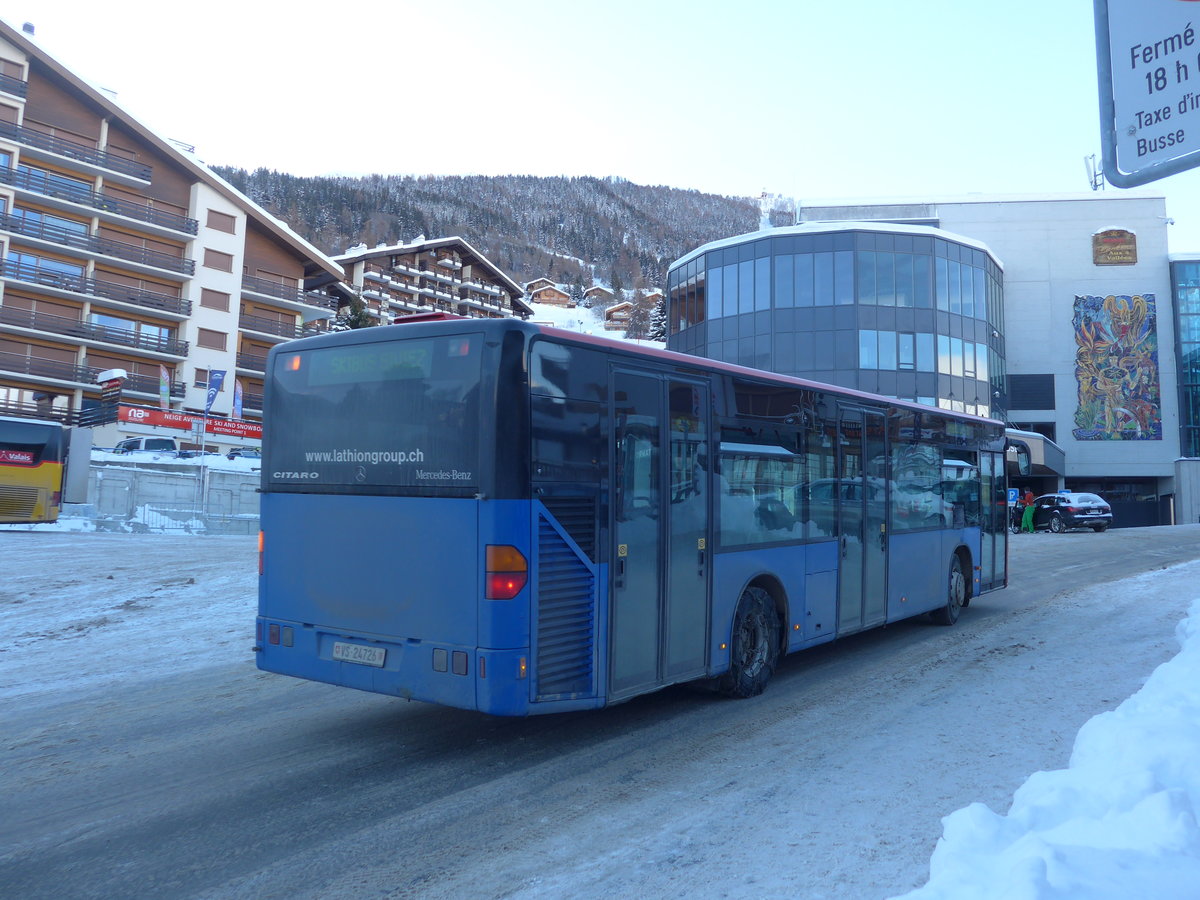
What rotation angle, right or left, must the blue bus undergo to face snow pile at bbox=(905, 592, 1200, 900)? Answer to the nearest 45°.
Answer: approximately 90° to its right

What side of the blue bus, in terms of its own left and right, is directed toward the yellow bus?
left

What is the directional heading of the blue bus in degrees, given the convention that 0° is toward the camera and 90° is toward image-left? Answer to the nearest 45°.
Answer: approximately 225°

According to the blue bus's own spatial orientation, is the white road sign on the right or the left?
on its right
